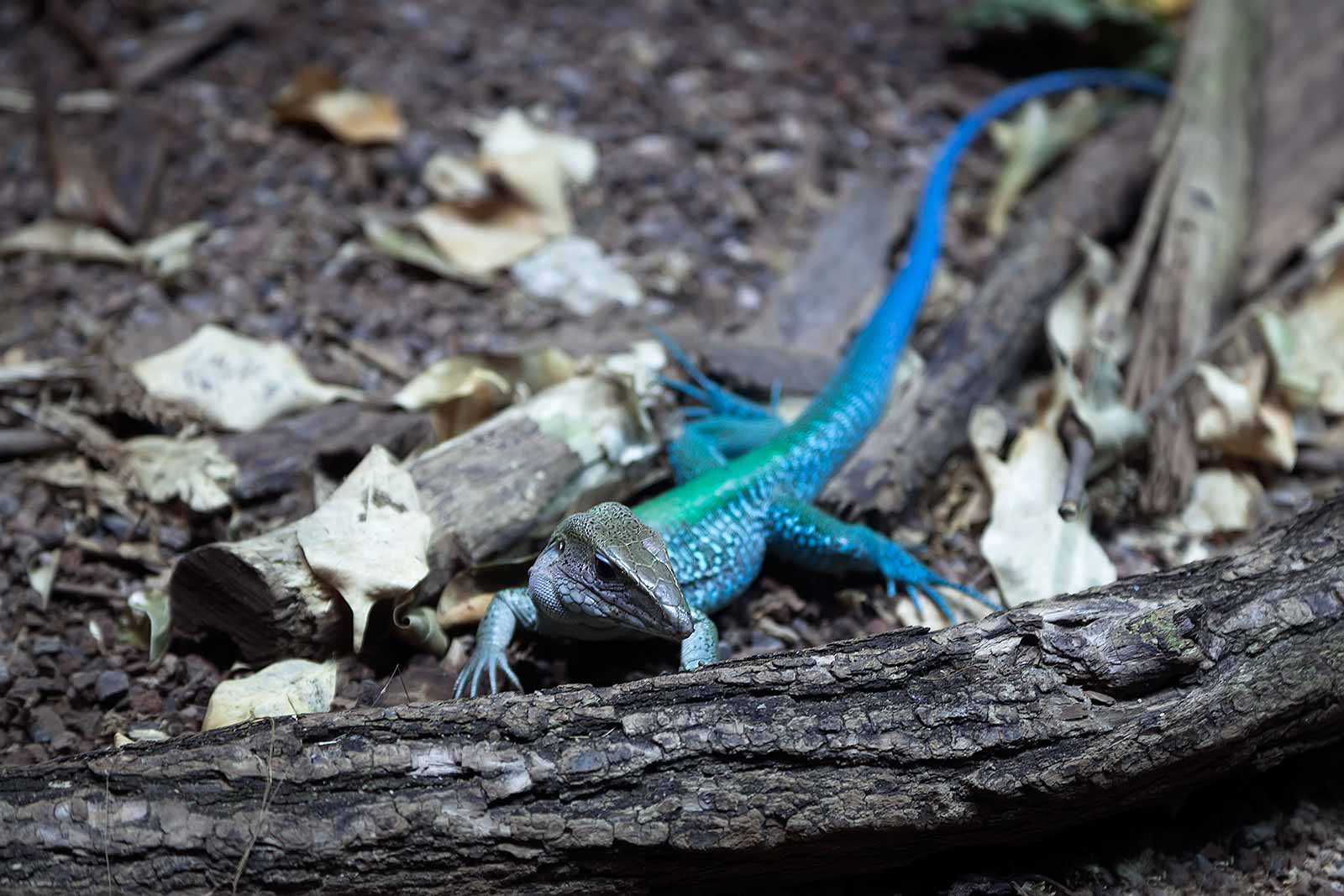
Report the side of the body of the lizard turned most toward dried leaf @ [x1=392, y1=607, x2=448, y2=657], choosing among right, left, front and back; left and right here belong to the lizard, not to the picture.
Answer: front

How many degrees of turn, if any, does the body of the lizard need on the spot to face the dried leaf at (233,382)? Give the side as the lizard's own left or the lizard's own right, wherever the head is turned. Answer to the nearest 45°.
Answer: approximately 45° to the lizard's own right

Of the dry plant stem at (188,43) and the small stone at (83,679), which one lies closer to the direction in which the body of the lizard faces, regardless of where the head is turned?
the small stone

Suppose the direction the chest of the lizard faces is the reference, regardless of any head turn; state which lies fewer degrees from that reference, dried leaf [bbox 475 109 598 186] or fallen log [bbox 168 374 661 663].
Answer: the fallen log

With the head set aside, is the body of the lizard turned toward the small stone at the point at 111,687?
yes

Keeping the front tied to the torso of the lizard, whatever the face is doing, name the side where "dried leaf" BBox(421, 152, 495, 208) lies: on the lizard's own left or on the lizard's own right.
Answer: on the lizard's own right

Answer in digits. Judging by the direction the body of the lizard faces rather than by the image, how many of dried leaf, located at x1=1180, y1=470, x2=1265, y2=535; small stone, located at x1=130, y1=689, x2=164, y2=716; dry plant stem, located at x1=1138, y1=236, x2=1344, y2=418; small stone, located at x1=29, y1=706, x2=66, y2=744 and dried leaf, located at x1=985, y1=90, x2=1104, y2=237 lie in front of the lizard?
2

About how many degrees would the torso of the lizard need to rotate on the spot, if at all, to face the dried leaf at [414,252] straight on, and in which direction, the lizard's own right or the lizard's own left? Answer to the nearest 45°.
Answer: approximately 90° to the lizard's own right

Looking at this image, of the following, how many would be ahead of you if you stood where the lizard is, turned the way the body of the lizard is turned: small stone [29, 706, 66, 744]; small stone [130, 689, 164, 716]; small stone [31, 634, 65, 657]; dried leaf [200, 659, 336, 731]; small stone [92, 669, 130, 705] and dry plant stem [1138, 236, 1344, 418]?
5

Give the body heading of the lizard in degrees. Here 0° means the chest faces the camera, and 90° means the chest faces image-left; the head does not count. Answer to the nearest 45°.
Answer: approximately 45°

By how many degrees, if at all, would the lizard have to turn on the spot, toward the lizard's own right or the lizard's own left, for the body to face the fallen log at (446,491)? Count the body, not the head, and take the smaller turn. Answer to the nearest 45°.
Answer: approximately 45° to the lizard's own right

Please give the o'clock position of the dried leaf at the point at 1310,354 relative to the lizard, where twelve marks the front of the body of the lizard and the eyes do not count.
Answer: The dried leaf is roughly at 6 o'clock from the lizard.
